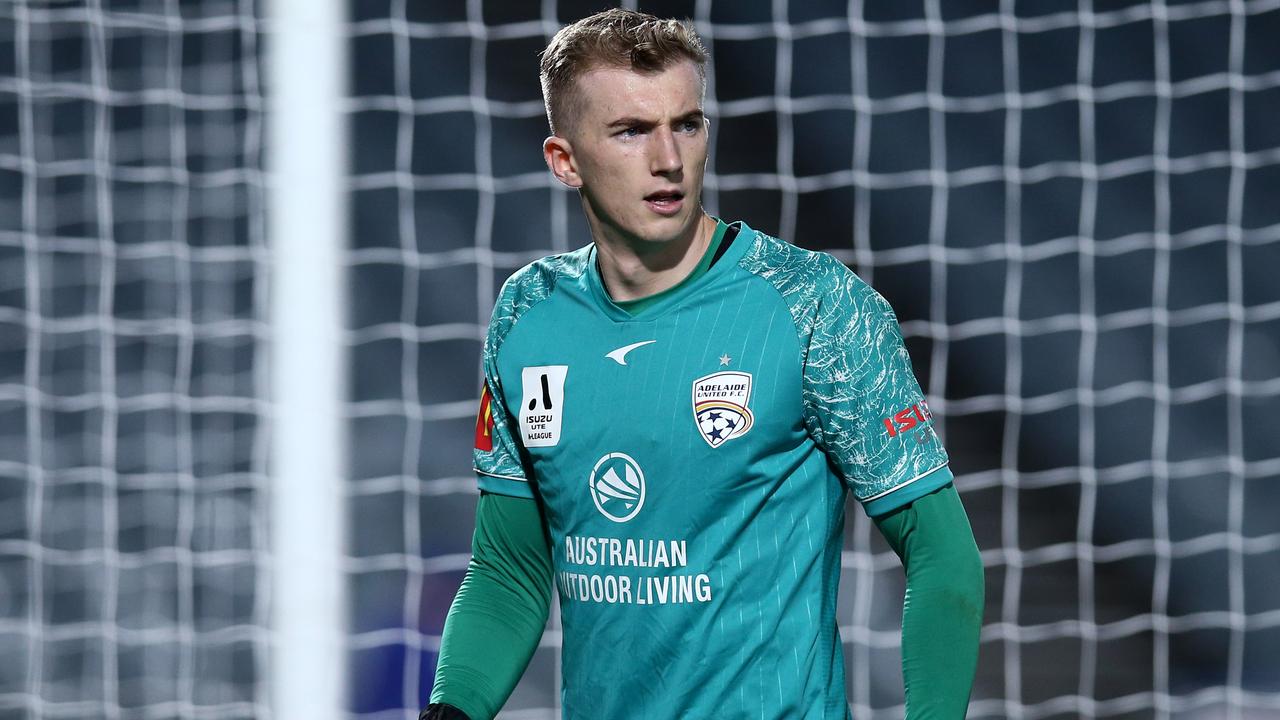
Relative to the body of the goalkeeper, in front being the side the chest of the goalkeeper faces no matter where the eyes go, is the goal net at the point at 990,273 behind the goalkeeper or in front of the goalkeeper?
behind

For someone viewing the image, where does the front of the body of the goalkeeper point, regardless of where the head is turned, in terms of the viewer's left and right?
facing the viewer and to the left of the viewer

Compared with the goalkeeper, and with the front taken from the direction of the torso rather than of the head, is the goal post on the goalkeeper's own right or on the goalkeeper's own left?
on the goalkeeper's own right
